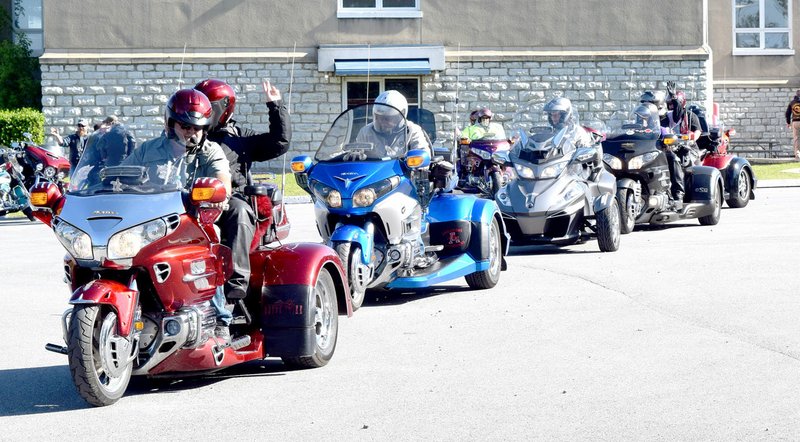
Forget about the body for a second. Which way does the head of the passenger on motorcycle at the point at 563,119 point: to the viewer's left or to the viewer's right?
to the viewer's left

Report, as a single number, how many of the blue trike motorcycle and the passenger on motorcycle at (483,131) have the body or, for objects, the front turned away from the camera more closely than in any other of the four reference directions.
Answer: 0

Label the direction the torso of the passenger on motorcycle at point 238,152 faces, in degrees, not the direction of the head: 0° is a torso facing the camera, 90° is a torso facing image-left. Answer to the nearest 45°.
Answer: approximately 45°

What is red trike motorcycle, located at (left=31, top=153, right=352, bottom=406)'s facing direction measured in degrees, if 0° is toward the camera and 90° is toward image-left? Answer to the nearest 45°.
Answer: approximately 45°

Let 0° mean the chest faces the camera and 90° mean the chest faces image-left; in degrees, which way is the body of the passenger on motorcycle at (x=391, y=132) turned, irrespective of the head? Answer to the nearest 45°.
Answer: approximately 45°

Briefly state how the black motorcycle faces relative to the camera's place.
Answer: facing the viewer and to the left of the viewer

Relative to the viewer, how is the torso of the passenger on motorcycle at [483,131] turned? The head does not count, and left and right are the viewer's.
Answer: facing the viewer

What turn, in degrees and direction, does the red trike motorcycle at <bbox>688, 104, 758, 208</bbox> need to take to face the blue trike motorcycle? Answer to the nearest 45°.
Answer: approximately 45° to its left

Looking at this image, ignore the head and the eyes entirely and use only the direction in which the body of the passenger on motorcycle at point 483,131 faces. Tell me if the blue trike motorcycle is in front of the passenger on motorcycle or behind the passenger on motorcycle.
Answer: in front

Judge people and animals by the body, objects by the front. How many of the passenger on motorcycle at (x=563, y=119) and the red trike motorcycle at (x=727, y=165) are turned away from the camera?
0

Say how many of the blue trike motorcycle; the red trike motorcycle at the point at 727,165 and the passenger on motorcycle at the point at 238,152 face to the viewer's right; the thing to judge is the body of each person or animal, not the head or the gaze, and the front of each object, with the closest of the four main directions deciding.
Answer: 0

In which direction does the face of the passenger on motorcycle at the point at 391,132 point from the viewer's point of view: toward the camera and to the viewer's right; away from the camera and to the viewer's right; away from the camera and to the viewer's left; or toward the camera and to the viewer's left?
toward the camera and to the viewer's left

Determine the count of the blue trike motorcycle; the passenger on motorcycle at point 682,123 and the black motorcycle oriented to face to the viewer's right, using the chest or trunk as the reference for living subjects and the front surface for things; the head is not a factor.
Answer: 0

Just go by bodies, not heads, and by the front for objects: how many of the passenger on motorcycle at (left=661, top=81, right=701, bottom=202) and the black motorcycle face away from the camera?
0

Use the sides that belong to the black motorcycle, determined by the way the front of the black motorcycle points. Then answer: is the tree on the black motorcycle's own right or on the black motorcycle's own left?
on the black motorcycle's own right

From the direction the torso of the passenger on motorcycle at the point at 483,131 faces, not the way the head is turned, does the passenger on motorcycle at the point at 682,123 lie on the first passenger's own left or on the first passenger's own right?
on the first passenger's own left
